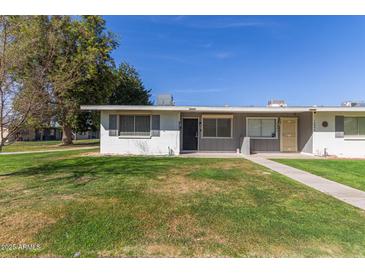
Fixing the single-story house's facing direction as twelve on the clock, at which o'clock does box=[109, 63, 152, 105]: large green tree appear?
The large green tree is roughly at 5 o'clock from the single-story house.

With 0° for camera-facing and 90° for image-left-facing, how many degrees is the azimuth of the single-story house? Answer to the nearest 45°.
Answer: approximately 0°
